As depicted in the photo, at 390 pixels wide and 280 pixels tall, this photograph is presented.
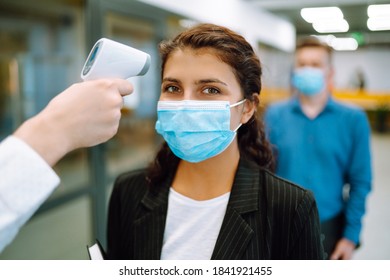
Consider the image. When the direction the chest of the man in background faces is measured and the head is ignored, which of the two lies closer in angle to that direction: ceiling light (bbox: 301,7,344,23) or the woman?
the woman

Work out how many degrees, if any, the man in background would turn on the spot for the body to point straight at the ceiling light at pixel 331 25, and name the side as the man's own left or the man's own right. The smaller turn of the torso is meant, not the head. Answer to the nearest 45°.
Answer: approximately 180°

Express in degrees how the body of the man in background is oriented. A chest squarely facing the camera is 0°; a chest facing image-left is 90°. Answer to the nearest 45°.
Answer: approximately 0°

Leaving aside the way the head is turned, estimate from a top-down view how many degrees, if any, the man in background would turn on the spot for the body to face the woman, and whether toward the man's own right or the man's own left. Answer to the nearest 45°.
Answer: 0° — they already face them

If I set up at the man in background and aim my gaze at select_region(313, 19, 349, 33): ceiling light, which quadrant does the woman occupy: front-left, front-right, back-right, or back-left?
back-left

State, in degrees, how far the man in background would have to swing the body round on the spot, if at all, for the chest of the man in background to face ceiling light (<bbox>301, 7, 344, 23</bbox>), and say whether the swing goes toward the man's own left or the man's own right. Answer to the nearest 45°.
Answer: approximately 180°
